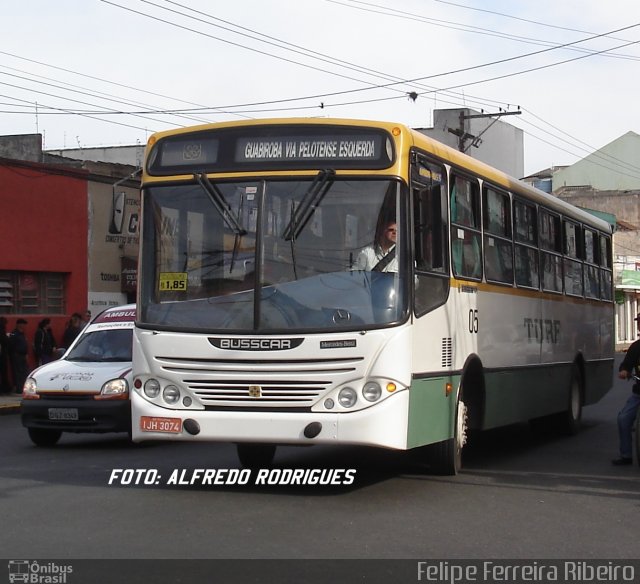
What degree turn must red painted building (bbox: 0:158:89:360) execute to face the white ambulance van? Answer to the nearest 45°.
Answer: approximately 45° to its right

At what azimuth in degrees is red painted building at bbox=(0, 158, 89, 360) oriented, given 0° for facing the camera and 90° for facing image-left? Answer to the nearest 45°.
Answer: approximately 315°

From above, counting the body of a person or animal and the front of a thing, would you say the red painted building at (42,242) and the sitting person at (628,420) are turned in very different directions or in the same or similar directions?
very different directions

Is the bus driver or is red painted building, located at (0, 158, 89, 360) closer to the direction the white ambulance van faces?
the bus driver

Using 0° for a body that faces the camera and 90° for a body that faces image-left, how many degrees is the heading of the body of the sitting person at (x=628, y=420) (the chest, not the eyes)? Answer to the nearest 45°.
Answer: approximately 90°

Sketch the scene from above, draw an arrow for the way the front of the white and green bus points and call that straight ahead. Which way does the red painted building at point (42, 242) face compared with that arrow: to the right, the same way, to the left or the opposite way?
to the left

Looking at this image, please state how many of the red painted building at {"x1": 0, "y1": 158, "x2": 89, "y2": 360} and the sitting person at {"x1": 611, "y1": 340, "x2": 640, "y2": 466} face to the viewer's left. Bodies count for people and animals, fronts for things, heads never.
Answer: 1

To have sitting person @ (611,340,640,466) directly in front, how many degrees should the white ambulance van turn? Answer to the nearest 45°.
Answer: approximately 90° to its left

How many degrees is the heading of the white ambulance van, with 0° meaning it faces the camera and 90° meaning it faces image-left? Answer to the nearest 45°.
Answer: approximately 45°

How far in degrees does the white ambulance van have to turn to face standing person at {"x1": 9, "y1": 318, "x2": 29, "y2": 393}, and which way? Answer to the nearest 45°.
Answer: approximately 135° to its right
